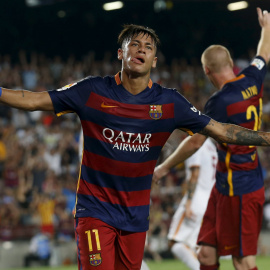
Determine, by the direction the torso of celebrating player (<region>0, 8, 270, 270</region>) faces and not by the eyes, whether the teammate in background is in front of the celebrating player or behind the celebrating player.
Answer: behind

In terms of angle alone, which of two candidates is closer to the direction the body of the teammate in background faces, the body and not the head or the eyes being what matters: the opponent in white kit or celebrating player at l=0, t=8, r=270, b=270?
the opponent in white kit

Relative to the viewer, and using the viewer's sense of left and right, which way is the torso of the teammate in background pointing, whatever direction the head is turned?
facing away from the viewer and to the left of the viewer

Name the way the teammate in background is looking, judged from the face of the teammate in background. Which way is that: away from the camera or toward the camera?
away from the camera

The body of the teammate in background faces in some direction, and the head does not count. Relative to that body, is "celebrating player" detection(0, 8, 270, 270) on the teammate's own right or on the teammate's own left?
on the teammate's own left

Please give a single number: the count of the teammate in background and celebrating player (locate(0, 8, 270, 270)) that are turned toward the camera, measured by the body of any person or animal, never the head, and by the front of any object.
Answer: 1

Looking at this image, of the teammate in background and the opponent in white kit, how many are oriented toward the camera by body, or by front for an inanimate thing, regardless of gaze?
0

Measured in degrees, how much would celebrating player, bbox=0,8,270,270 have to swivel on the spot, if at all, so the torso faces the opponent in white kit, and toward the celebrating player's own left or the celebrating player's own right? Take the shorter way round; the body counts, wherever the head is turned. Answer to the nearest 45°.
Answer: approximately 180°
